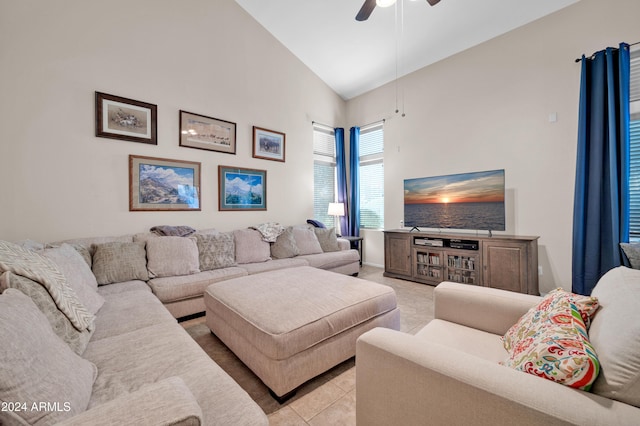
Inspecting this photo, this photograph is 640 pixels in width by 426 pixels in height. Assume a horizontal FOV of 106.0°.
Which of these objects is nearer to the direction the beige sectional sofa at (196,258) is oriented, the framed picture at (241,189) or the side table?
the side table

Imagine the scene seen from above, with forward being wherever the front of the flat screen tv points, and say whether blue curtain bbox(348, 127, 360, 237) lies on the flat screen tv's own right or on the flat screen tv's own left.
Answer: on the flat screen tv's own right

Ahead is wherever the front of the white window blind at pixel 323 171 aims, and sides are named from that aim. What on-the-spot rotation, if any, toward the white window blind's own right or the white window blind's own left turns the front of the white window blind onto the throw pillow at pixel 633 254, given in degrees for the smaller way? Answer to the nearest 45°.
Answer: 0° — it already faces it

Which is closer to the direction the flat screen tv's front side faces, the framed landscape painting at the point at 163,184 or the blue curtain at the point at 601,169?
the framed landscape painting

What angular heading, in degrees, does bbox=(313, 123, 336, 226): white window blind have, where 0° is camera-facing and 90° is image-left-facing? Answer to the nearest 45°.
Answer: approximately 315°

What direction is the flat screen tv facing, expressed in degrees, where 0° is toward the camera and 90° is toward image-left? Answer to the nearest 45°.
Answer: approximately 45°

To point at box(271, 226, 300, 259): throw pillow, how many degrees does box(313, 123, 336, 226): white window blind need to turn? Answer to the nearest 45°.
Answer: approximately 45° to its right

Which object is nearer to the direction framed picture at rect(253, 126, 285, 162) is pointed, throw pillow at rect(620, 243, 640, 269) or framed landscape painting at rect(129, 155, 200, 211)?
the throw pillow
